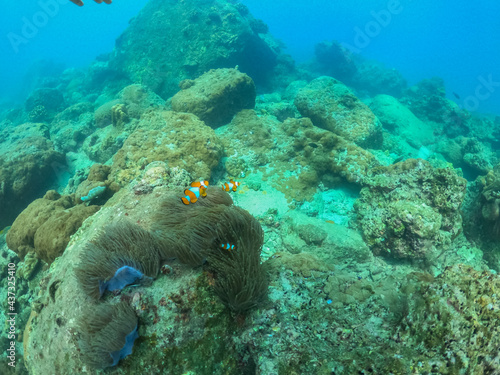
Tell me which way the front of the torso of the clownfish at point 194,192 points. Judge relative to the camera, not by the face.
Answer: to the viewer's right

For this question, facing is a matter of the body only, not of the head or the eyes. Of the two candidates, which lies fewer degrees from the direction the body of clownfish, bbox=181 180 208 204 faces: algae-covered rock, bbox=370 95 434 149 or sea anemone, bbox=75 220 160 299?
the algae-covered rock

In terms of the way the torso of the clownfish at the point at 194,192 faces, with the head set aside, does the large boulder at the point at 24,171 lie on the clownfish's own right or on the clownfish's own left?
on the clownfish's own left

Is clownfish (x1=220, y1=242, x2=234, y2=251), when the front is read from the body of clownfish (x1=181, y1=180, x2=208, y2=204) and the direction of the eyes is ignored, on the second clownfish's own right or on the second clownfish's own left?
on the second clownfish's own right

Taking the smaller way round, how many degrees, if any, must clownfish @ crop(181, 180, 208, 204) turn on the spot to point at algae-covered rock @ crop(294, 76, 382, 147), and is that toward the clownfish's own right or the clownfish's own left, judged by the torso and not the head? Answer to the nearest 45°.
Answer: approximately 45° to the clownfish's own left

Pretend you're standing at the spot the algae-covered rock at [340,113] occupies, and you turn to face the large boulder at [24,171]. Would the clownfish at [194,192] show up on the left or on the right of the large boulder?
left

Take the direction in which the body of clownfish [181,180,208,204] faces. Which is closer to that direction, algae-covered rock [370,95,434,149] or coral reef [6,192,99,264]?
the algae-covered rock

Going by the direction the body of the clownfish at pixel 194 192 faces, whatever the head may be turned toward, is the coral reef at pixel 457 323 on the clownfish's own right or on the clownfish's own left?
on the clownfish's own right

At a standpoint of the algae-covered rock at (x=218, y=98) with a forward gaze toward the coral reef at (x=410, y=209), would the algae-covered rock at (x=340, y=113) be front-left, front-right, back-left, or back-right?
front-left

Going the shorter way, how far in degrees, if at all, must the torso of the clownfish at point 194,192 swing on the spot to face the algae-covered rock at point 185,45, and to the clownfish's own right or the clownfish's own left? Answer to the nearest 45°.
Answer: approximately 90° to the clownfish's own left
